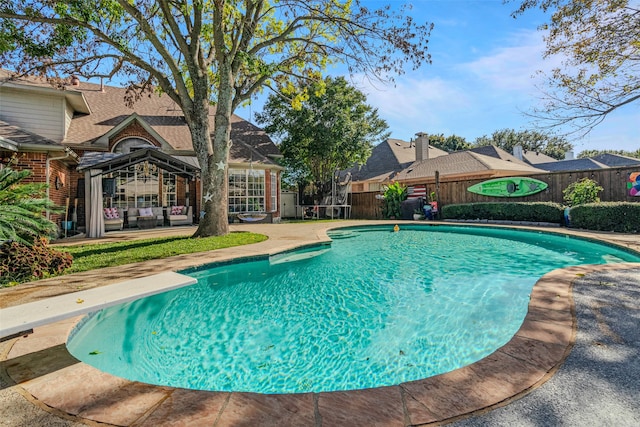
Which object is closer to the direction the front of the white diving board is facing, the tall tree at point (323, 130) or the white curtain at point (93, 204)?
the tall tree

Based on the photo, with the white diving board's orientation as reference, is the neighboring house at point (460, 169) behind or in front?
in front

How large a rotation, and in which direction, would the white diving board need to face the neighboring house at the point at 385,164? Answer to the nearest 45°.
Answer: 0° — it already faces it

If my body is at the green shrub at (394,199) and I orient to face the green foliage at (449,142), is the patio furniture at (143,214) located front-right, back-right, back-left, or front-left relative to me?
back-left

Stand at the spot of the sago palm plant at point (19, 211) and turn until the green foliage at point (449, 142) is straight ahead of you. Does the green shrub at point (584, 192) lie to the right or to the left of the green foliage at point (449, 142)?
right

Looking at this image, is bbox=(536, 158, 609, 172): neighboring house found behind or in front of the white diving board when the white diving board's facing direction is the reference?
in front

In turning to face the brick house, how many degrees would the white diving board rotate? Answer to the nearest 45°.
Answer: approximately 45° to its left

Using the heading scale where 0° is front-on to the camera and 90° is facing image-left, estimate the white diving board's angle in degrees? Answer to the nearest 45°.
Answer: approximately 225°

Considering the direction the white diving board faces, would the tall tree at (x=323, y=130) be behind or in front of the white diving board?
in front

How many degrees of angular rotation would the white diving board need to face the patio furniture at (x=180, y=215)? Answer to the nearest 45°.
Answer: approximately 45° to its left
